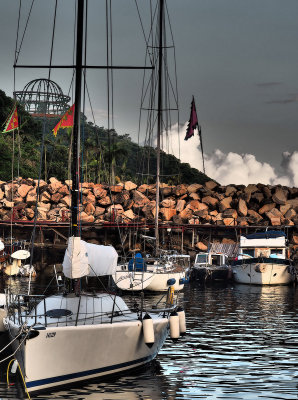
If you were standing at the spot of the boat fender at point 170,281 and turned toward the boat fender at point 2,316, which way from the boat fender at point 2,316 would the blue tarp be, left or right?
right

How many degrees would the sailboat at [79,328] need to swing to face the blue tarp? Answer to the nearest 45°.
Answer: approximately 135° to its right

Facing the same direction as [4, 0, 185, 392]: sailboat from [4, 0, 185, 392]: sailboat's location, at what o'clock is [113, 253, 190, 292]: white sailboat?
The white sailboat is roughly at 5 o'clock from the sailboat.

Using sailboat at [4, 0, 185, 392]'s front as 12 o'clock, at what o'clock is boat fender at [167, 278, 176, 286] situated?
The boat fender is roughly at 5 o'clock from the sailboat.
